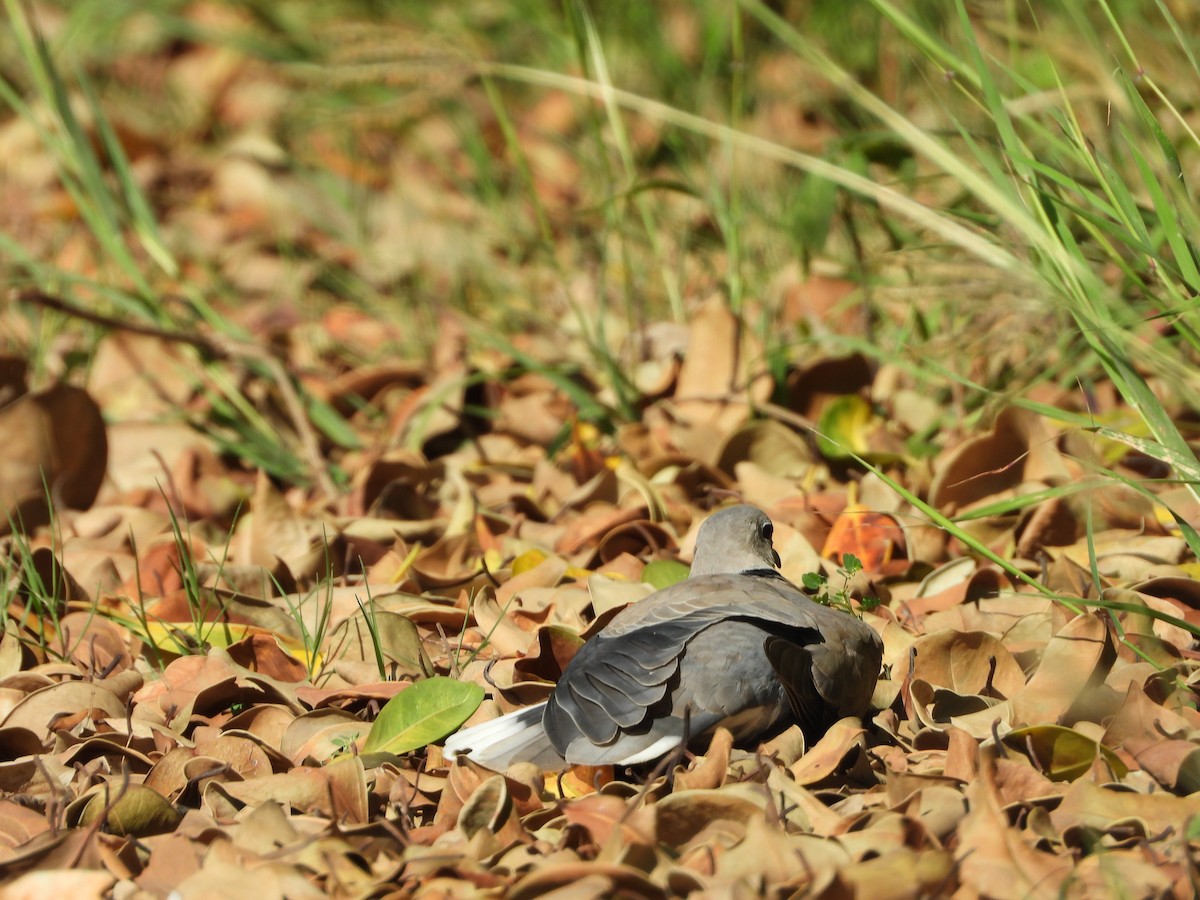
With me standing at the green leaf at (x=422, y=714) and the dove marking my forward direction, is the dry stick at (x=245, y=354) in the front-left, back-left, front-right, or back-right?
back-left

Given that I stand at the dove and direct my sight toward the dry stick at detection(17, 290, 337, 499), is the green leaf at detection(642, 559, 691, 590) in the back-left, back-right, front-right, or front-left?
front-right

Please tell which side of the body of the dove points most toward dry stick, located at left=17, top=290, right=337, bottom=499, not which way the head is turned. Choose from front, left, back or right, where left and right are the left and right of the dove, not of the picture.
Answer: left

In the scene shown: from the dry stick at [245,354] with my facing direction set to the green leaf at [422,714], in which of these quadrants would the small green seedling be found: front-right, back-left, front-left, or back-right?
front-left

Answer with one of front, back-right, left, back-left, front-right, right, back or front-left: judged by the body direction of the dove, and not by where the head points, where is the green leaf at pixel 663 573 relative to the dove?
front-left

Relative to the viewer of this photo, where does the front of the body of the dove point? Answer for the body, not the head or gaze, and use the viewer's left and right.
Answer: facing away from the viewer and to the right of the viewer

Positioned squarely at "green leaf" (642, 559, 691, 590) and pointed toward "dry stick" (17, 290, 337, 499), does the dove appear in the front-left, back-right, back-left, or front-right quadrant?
back-left
